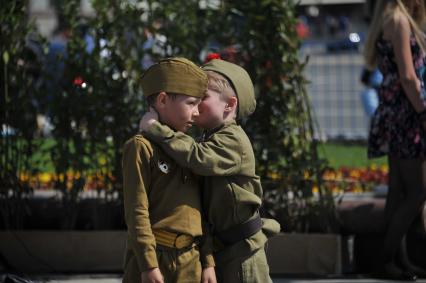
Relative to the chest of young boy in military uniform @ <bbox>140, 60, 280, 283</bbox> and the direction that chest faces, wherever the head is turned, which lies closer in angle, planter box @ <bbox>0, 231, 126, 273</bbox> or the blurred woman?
the planter box

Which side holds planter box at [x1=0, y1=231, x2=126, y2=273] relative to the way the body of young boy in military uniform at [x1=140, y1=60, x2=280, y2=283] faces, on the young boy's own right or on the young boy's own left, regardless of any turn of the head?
on the young boy's own right

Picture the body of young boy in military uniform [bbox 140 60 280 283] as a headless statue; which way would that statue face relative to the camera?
to the viewer's left

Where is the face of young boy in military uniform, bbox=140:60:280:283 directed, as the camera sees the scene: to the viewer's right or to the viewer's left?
to the viewer's left

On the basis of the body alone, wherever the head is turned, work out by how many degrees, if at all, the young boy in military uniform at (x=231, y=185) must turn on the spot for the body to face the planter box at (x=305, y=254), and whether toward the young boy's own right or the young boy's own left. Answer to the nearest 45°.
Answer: approximately 90° to the young boy's own right

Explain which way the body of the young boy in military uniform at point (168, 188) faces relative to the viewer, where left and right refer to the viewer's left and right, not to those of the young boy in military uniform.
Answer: facing the viewer and to the right of the viewer
